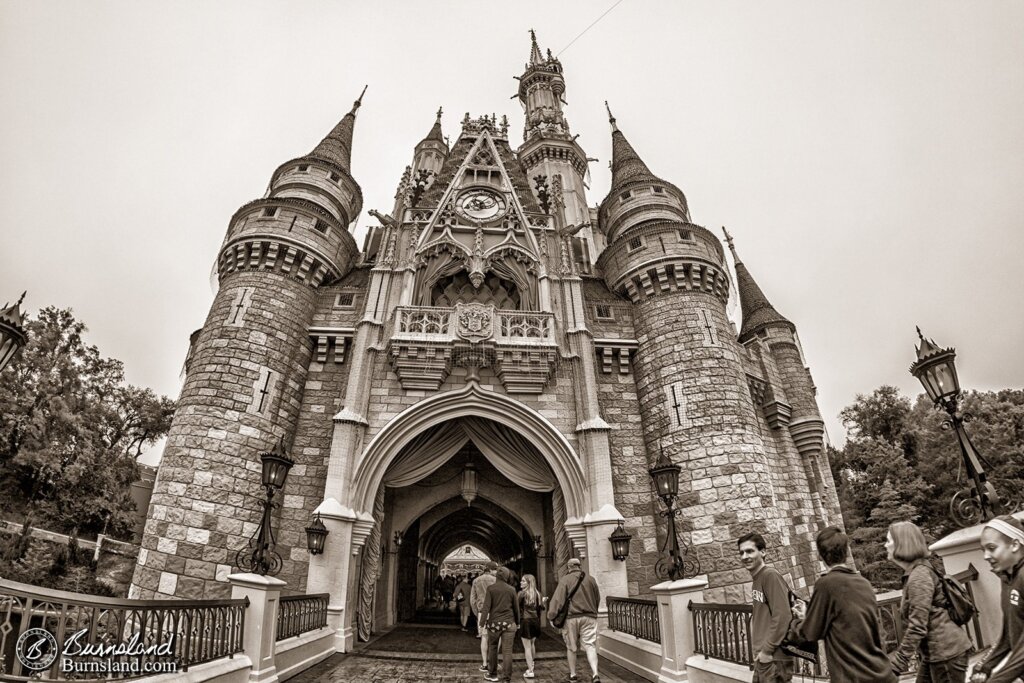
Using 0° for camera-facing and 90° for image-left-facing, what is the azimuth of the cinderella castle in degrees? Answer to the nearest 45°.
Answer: approximately 0°

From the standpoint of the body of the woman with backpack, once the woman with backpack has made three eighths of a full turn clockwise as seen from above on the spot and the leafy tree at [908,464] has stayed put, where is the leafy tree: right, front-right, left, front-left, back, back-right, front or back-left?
front-left

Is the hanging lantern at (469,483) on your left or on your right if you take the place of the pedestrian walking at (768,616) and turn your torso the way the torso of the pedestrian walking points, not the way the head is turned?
on your right

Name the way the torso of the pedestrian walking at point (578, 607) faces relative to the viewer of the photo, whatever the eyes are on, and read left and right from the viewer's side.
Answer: facing away from the viewer

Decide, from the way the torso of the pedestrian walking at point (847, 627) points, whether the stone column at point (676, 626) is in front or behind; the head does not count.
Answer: in front

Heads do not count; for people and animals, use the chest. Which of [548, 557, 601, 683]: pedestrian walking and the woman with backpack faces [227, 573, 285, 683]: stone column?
the woman with backpack

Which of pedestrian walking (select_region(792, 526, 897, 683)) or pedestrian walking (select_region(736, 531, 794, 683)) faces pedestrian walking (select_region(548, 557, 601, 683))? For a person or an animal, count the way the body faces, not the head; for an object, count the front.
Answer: pedestrian walking (select_region(792, 526, 897, 683))

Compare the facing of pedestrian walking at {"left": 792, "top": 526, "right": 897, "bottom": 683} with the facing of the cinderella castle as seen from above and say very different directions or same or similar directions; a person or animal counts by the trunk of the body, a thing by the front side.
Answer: very different directions

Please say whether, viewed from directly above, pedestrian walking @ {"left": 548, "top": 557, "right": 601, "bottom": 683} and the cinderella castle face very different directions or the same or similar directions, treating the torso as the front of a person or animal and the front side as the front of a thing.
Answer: very different directions

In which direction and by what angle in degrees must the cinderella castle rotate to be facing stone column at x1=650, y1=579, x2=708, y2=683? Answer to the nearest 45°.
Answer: approximately 45° to its left

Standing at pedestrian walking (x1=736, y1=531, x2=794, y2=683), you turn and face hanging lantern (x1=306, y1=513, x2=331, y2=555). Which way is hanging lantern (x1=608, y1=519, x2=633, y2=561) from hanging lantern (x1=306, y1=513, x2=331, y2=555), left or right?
right

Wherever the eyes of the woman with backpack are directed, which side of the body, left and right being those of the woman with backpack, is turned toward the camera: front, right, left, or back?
left

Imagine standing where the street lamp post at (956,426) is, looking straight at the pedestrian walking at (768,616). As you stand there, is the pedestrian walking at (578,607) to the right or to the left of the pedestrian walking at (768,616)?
right
